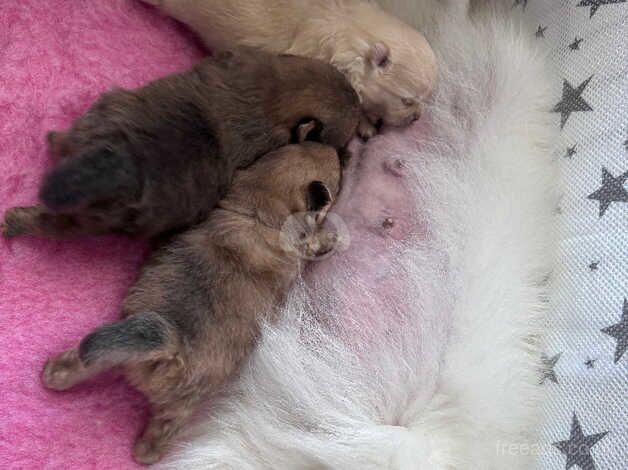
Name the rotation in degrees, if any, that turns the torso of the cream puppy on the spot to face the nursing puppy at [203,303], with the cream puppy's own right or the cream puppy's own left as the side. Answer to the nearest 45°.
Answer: approximately 90° to the cream puppy's own right

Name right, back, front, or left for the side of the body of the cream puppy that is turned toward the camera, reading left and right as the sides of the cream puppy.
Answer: right

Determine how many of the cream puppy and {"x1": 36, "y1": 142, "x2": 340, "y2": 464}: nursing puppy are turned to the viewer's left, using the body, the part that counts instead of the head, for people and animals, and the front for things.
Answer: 0

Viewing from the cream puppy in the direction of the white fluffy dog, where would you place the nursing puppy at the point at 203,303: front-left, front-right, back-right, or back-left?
front-right

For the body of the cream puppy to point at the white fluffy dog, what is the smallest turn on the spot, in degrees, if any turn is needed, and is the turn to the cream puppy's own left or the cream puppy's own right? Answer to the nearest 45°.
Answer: approximately 45° to the cream puppy's own right

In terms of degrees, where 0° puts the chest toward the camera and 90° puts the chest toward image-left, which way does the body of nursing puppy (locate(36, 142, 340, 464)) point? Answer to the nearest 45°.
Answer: approximately 225°
